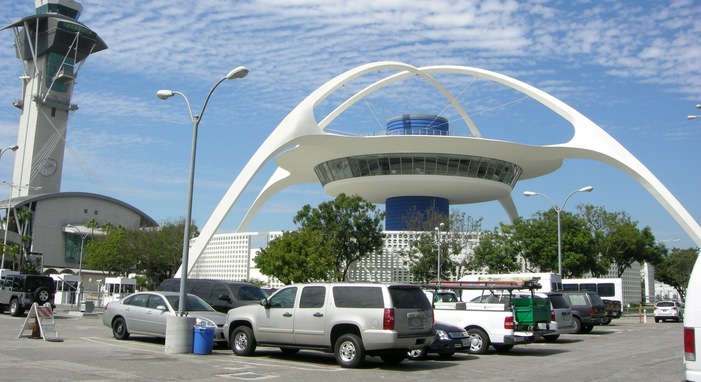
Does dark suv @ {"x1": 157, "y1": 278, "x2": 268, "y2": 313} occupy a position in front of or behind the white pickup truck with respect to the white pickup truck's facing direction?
in front

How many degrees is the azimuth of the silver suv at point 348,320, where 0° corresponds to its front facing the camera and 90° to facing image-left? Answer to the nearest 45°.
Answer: approximately 135°

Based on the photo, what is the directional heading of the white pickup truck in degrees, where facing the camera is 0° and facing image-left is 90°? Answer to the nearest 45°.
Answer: approximately 135°

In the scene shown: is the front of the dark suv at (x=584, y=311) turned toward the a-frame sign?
no

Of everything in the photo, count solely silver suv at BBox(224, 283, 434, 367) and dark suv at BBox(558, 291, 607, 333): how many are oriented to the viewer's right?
0

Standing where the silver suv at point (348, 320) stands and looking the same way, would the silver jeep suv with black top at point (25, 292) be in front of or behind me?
in front

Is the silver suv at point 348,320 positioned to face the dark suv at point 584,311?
no

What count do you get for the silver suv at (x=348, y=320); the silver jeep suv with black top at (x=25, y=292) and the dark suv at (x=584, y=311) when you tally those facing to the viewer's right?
0

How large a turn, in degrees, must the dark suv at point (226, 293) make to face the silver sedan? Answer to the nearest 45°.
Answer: approximately 90° to its right

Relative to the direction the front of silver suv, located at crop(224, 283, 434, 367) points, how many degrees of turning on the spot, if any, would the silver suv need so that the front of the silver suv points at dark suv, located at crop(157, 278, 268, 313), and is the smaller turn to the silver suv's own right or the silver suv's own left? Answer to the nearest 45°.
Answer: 0° — it already faces it

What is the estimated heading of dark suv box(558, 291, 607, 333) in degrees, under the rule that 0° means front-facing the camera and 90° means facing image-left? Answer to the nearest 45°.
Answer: approximately 135°
